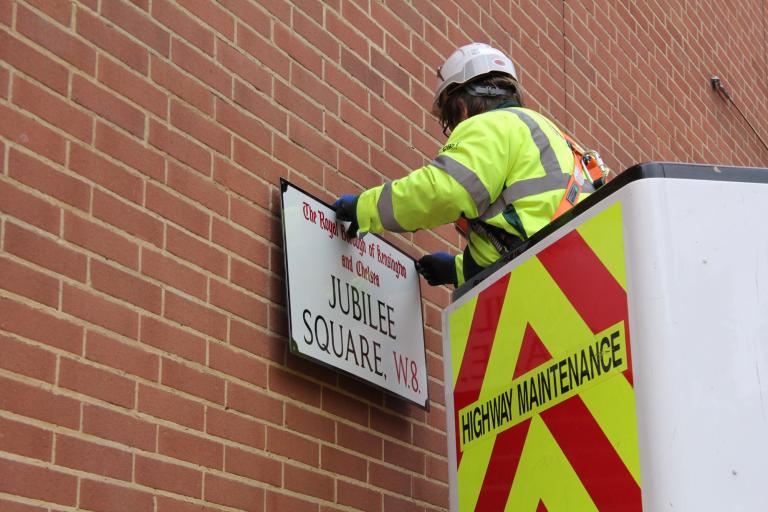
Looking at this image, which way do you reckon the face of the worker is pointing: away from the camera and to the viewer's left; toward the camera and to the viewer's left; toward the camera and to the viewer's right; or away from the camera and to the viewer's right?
away from the camera and to the viewer's left

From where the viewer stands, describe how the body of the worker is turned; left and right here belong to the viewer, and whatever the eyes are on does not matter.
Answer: facing away from the viewer and to the left of the viewer

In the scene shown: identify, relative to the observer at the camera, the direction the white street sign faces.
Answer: facing the viewer and to the right of the viewer

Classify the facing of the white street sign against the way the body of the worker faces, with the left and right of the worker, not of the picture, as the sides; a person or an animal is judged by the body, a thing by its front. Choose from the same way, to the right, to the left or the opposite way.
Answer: the opposite way
